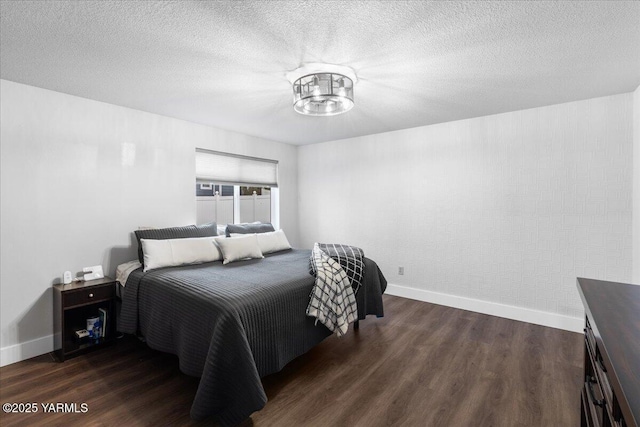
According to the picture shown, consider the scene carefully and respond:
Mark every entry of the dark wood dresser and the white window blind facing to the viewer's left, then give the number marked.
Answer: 1

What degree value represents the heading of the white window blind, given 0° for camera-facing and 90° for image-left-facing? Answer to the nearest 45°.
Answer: approximately 315°

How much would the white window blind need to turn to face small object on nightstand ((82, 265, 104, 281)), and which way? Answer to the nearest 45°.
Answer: approximately 90° to its right

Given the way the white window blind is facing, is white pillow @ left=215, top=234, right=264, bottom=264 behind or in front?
in front

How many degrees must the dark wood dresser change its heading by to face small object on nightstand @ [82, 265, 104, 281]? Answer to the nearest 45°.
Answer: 0° — it already faces it

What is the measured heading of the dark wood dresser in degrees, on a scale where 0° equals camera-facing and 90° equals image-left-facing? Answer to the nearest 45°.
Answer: approximately 90°

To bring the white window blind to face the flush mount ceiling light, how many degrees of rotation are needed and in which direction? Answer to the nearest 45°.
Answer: approximately 45° to its right

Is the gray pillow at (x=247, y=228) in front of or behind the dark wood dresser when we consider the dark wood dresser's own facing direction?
in front

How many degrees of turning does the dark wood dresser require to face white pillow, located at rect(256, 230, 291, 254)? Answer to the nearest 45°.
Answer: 0° — it already faces it

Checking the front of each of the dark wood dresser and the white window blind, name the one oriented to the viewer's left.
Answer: the dark wood dresser

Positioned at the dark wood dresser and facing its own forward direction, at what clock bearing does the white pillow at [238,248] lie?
The white pillow is roughly at 12 o'clock from the dark wood dresser.

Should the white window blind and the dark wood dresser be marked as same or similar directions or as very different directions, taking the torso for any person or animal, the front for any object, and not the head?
very different directions

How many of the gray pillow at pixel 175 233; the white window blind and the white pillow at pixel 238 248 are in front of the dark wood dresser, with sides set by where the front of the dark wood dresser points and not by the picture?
3
